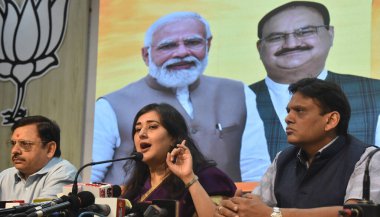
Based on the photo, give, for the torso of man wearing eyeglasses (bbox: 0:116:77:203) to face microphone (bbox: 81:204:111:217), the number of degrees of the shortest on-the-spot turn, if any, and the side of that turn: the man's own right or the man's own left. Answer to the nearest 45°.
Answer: approximately 45° to the man's own left

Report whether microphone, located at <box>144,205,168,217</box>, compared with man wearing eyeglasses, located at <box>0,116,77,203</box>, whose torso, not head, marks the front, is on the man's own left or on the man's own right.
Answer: on the man's own left

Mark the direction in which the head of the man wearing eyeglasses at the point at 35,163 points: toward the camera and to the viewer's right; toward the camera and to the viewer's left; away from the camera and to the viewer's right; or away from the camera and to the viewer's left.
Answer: toward the camera and to the viewer's left

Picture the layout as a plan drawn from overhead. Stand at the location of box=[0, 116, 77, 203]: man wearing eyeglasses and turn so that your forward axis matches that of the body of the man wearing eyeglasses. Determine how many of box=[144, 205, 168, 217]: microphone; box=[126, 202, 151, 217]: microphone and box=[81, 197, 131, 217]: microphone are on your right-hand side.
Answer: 0

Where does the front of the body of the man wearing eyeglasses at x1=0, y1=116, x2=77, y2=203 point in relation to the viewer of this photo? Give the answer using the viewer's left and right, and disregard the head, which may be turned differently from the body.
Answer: facing the viewer and to the left of the viewer

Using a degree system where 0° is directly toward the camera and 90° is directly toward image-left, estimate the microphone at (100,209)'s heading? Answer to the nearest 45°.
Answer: approximately 270°

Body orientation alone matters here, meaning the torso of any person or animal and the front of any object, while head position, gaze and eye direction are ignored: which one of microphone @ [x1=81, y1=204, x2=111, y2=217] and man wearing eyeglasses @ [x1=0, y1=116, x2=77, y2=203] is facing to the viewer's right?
the microphone

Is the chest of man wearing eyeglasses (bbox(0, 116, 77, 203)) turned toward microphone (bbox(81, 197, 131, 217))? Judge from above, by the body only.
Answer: no

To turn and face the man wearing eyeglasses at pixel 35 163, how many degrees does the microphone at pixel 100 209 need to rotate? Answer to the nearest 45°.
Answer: approximately 90° to its left

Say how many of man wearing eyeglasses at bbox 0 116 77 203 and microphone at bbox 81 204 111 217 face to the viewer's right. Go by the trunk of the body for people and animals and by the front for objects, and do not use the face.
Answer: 1

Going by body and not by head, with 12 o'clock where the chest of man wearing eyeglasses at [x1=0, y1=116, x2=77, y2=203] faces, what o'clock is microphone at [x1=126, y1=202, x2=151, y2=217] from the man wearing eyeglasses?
The microphone is roughly at 10 o'clock from the man wearing eyeglasses.

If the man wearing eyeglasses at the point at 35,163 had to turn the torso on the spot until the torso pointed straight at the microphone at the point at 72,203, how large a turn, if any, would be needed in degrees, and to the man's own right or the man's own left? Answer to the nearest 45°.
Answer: approximately 45° to the man's own left
